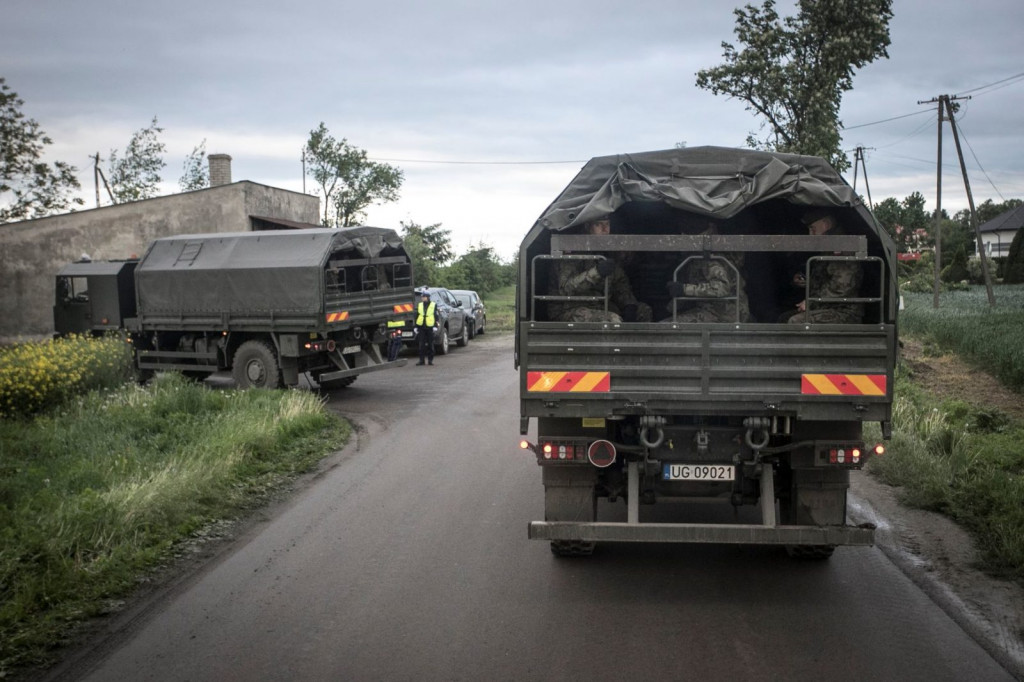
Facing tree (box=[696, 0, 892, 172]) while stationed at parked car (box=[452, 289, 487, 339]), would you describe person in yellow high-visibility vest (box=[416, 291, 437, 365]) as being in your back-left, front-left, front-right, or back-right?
back-right

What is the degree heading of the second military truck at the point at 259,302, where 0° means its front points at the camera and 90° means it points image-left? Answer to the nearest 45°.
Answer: approximately 135°

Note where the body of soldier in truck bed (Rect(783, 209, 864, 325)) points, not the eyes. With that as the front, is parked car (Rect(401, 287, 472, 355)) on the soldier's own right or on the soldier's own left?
on the soldier's own right

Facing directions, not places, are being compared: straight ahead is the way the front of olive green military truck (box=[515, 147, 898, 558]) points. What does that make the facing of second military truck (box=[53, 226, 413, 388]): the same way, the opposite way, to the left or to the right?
to the left

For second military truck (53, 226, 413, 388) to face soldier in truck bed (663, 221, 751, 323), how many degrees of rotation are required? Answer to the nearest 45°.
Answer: approximately 135° to its left

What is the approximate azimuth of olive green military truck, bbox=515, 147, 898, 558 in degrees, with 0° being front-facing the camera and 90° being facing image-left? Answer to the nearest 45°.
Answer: approximately 180°

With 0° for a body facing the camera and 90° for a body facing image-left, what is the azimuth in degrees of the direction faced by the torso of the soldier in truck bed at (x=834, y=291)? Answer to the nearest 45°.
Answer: approximately 90°

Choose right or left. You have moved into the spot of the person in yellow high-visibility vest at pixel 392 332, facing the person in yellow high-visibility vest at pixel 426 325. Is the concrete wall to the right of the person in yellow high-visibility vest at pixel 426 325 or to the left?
left

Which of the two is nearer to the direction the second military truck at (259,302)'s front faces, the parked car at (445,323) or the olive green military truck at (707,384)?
the parked car

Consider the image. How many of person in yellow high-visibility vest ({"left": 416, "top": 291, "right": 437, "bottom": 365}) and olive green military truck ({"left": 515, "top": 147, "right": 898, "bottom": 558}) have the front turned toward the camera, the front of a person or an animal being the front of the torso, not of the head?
1

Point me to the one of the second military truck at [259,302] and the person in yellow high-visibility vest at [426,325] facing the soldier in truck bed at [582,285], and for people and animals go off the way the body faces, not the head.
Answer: the person in yellow high-visibility vest

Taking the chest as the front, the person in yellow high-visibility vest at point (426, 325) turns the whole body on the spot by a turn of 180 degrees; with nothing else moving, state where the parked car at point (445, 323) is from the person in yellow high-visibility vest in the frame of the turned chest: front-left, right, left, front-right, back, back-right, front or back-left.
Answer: front

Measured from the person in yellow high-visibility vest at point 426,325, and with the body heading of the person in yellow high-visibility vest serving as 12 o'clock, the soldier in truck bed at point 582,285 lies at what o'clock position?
The soldier in truck bed is roughly at 12 o'clock from the person in yellow high-visibility vest.

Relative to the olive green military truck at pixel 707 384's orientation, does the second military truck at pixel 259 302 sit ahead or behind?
ahead

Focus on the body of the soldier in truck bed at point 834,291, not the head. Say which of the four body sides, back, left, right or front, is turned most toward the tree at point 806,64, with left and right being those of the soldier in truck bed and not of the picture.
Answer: right

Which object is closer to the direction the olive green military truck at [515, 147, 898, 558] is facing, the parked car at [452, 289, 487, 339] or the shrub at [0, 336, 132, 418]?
the parked car

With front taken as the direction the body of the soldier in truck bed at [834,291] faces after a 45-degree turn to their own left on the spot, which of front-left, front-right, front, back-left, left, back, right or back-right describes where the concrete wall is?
right
